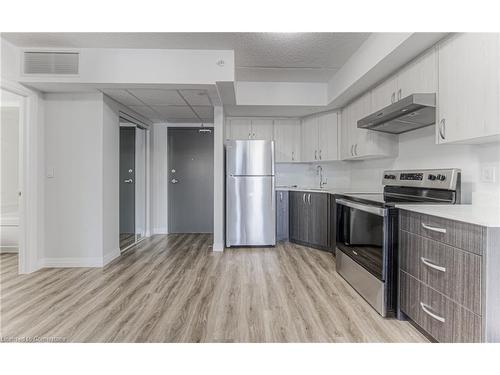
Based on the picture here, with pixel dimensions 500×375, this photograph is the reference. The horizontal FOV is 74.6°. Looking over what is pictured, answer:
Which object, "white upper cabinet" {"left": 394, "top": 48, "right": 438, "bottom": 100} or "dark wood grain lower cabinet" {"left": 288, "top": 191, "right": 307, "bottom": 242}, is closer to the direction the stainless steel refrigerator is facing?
the white upper cabinet

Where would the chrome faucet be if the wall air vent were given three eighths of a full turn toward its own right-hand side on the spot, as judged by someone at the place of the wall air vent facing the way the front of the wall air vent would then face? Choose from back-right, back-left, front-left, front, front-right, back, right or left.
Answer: back-right

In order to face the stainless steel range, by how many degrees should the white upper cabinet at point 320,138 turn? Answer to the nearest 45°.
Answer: approximately 45° to its left

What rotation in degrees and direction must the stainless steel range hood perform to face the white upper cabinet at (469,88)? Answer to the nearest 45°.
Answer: approximately 90° to its left

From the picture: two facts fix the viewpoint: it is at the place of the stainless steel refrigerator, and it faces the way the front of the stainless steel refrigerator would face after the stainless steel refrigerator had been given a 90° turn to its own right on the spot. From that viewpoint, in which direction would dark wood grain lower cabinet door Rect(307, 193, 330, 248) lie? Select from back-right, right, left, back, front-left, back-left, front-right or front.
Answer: back

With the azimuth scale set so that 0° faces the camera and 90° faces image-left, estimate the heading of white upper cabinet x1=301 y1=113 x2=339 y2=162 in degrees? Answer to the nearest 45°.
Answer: approximately 45°

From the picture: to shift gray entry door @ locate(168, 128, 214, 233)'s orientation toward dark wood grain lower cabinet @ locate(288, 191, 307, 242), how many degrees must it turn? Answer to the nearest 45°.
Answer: approximately 45° to its left

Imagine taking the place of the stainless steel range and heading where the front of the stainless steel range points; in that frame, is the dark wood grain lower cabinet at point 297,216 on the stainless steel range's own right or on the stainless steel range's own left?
on the stainless steel range's own right

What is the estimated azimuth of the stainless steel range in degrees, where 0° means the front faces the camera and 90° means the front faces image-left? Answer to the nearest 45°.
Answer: approximately 45°

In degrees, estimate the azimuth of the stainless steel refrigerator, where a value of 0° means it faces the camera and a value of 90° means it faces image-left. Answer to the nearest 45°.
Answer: approximately 0°

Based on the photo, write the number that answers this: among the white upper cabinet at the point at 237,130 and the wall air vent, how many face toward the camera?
2

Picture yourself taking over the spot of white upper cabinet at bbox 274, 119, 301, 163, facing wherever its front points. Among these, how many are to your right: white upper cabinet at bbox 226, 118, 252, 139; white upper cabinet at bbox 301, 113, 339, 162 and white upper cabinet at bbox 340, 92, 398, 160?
1

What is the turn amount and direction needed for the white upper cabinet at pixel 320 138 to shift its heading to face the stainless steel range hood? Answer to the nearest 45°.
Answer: approximately 45° to its left

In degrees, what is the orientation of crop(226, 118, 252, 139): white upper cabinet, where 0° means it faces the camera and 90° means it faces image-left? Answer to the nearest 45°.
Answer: approximately 0°
